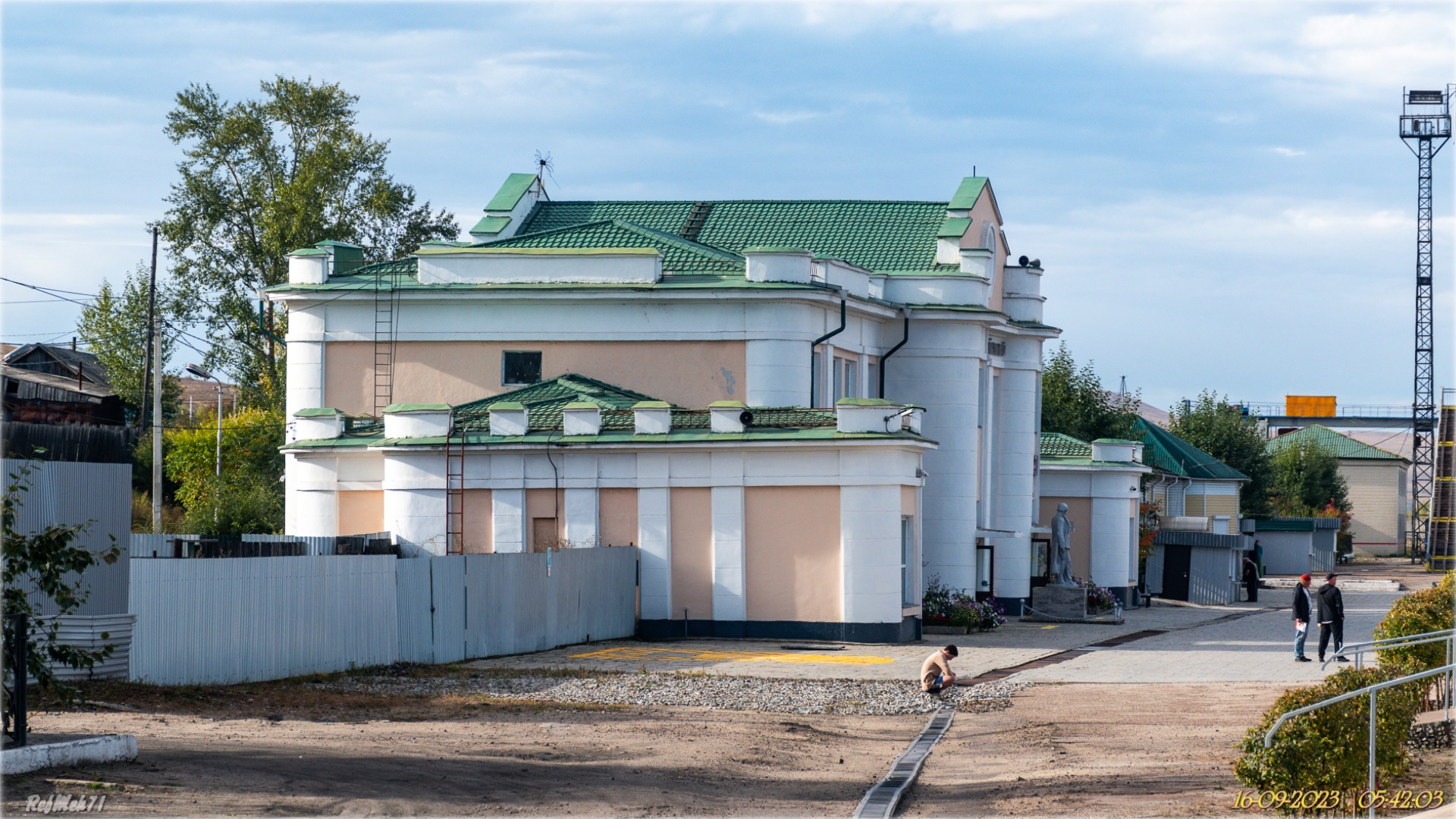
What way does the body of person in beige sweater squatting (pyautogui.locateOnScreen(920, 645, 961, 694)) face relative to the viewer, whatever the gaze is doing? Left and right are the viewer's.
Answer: facing to the right of the viewer

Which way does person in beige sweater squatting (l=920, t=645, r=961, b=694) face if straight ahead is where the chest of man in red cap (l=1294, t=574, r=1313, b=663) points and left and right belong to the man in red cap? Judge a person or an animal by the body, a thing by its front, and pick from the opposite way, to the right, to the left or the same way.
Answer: the same way

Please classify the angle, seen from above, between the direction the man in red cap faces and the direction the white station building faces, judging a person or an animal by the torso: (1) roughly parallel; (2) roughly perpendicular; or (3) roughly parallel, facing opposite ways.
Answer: roughly parallel

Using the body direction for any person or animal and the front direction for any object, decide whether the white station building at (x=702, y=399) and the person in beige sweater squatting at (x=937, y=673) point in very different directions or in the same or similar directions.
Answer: same or similar directions

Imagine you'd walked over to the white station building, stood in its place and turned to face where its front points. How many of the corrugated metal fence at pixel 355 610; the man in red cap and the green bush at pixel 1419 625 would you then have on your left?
0

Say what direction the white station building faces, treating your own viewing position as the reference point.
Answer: facing to the right of the viewer
